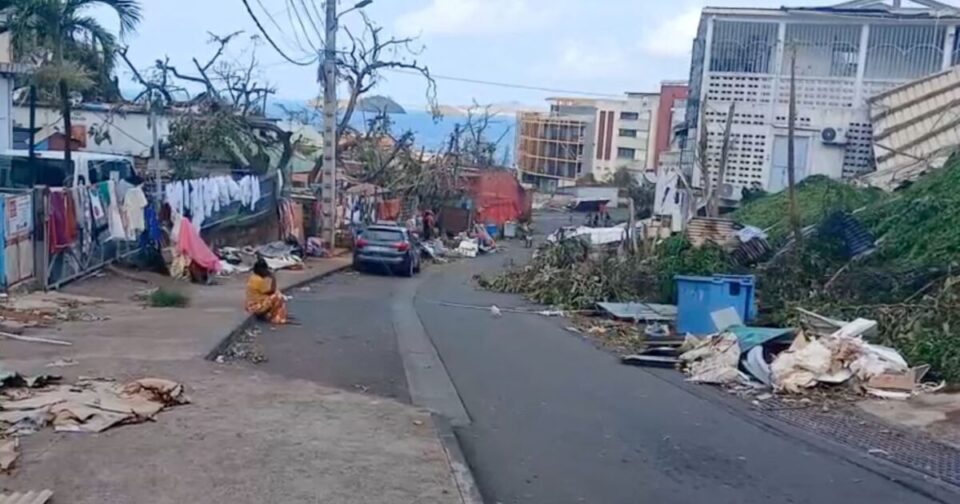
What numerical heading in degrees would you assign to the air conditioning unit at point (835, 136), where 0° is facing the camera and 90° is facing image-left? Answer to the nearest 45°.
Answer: approximately 0°

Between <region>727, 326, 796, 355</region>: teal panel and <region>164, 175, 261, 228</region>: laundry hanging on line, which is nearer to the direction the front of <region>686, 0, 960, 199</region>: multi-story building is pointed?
the teal panel

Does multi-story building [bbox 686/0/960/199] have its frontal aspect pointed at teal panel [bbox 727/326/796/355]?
yes

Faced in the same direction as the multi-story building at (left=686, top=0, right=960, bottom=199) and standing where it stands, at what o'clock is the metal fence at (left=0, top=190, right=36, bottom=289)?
The metal fence is roughly at 1 o'clock from the multi-story building.

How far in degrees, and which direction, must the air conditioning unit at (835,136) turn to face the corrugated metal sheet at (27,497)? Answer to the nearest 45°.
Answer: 0° — it already faces it

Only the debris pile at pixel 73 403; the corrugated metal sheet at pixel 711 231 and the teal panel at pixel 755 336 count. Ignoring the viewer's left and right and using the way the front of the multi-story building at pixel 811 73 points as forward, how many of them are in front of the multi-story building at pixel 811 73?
3

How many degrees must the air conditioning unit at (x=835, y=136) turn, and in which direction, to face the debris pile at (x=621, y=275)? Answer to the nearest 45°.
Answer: approximately 45° to its right

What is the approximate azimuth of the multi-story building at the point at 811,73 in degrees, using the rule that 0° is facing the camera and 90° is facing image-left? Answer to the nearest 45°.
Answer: approximately 0°

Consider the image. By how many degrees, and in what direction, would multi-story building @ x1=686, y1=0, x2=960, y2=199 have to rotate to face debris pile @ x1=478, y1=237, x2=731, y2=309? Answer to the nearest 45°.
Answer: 0° — it already faces it
